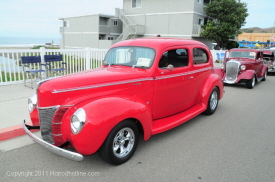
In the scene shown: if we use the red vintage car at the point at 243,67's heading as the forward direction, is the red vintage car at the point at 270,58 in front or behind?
behind

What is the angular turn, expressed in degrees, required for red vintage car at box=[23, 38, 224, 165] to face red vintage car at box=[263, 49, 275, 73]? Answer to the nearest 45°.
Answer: approximately 180°

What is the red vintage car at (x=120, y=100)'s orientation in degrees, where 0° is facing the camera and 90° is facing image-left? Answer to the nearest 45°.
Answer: approximately 45°

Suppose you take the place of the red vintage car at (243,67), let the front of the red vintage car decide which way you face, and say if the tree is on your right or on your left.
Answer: on your right

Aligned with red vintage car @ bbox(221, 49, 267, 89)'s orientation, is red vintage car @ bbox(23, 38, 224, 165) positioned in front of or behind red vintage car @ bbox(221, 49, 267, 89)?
in front

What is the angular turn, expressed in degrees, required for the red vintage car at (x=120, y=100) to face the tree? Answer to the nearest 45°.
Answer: approximately 180°
